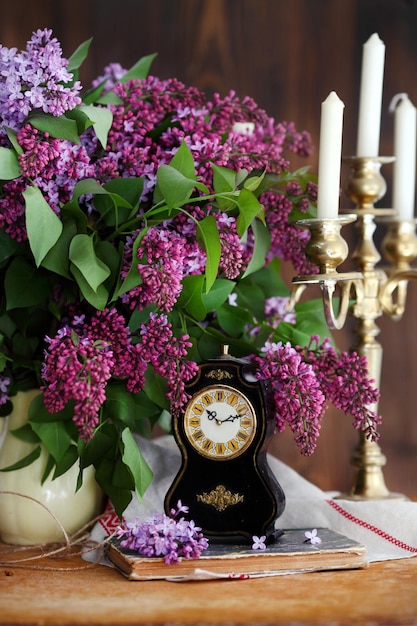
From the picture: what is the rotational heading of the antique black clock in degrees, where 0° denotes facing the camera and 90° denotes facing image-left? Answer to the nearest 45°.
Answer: approximately 0°
